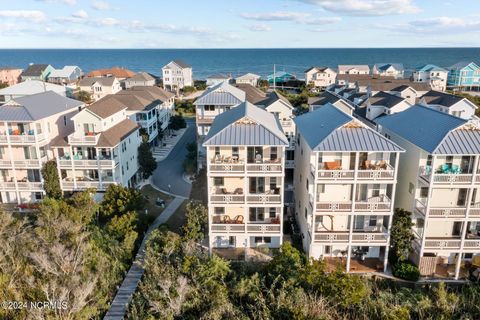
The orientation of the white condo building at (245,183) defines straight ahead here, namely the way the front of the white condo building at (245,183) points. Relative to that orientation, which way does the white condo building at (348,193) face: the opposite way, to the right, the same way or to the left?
the same way

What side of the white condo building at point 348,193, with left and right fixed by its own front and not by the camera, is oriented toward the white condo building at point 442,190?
left

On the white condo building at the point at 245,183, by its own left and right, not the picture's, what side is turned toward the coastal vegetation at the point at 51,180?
right

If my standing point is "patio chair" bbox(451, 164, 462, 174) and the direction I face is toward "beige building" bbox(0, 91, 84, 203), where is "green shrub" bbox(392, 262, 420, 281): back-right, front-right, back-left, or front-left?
front-left

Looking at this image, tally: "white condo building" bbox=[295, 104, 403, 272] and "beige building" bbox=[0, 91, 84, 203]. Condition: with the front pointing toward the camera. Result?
2

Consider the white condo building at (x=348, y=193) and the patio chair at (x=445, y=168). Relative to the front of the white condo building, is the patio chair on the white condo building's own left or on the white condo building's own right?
on the white condo building's own left

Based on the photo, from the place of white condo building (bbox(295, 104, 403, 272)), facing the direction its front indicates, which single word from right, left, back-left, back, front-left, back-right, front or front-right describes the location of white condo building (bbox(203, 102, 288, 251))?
right

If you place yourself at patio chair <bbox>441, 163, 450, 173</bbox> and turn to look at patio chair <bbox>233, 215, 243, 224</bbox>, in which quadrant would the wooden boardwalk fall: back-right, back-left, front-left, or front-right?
front-left

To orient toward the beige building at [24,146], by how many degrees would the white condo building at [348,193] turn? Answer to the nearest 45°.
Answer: approximately 90° to its right

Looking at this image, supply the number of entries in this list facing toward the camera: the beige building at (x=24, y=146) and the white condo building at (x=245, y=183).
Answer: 2

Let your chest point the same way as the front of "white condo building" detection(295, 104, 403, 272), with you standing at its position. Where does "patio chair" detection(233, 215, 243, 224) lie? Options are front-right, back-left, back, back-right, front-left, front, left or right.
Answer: right

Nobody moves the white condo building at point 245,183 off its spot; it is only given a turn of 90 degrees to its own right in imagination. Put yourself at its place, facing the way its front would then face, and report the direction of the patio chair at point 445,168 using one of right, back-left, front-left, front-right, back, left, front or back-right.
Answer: back

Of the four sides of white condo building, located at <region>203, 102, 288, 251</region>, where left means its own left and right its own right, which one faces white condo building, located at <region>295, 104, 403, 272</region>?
left

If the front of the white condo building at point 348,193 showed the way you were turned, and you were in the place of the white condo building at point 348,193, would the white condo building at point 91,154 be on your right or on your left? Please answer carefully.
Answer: on your right

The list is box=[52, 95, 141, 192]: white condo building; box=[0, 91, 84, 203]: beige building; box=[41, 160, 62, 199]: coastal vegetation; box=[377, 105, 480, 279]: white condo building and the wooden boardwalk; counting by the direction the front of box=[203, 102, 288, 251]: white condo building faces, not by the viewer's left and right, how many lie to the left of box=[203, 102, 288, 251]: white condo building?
1

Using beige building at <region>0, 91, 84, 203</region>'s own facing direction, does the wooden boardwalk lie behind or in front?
in front

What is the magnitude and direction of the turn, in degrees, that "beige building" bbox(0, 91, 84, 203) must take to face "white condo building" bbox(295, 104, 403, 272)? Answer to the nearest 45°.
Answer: approximately 45° to its left

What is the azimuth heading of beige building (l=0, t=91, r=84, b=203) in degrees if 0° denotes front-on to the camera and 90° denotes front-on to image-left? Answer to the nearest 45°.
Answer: approximately 0°

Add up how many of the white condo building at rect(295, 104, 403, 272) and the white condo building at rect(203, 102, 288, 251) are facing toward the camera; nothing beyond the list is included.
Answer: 2

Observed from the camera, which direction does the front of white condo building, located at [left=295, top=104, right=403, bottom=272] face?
facing the viewer

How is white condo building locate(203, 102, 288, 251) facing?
toward the camera
